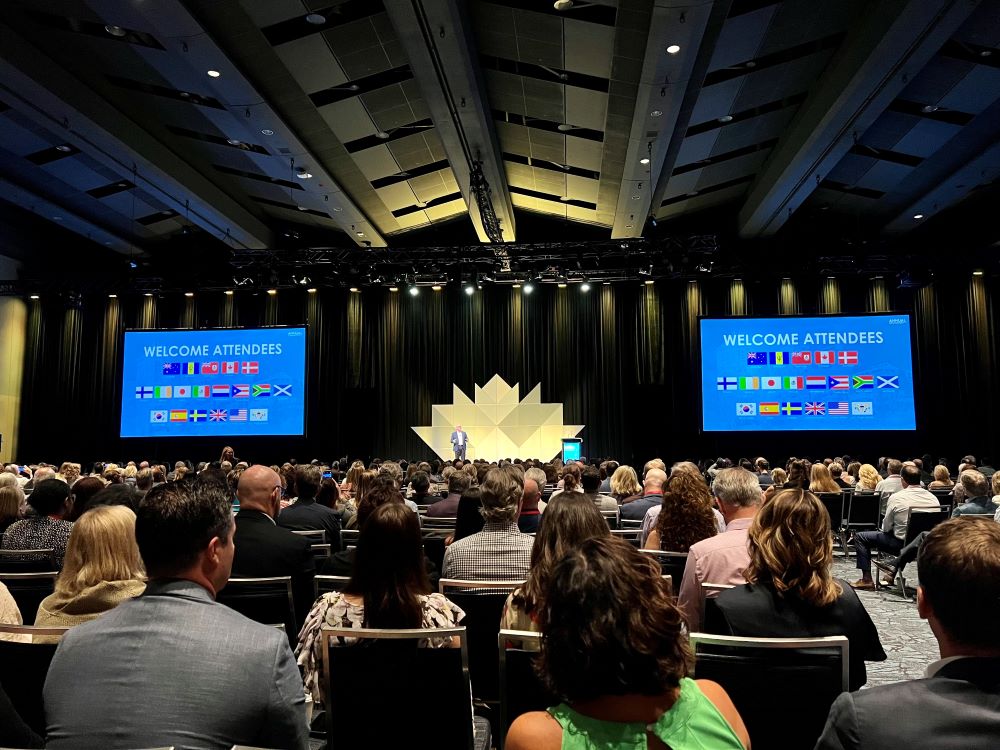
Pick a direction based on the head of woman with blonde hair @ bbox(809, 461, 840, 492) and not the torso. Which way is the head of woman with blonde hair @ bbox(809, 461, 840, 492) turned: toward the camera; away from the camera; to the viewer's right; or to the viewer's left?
away from the camera

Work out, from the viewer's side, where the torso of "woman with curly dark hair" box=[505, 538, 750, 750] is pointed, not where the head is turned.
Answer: away from the camera

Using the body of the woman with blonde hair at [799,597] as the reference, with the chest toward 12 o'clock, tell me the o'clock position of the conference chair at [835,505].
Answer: The conference chair is roughly at 12 o'clock from the woman with blonde hair.

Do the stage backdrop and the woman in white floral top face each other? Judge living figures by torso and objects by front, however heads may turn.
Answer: yes

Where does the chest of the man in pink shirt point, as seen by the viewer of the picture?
away from the camera

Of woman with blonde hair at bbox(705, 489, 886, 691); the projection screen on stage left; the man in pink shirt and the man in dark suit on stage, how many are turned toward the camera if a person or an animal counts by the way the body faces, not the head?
2

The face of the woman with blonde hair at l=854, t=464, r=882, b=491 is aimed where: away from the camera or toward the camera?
away from the camera

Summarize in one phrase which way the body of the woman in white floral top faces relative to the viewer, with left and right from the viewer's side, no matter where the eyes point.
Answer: facing away from the viewer

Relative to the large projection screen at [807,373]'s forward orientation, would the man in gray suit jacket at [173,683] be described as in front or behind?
in front

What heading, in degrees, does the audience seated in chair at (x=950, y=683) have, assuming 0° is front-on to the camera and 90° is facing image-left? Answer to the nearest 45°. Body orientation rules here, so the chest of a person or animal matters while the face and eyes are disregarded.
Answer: approximately 180°

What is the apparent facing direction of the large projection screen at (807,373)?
toward the camera

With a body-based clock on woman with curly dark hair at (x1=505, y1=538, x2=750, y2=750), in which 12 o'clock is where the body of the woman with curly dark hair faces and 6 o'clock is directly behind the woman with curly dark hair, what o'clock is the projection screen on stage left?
The projection screen on stage left is roughly at 11 o'clock from the woman with curly dark hair.

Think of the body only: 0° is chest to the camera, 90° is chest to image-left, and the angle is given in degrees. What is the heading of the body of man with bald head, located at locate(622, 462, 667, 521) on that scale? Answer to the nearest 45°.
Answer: approximately 180°

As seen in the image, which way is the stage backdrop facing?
toward the camera

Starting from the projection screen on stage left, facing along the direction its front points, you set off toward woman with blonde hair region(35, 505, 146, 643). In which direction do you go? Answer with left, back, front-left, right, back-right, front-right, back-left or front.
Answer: front

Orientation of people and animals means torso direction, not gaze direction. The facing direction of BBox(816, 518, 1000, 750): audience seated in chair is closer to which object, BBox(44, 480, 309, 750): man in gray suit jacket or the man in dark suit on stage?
the man in dark suit on stage

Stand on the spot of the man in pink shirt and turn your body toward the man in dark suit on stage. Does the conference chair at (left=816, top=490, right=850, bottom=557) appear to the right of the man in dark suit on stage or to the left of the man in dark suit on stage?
right

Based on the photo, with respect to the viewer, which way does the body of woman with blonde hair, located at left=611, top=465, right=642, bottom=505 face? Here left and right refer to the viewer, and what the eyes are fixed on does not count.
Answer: facing away from the viewer

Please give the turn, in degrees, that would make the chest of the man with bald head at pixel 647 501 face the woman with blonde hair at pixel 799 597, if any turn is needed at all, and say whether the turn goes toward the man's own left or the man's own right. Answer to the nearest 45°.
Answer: approximately 180°
